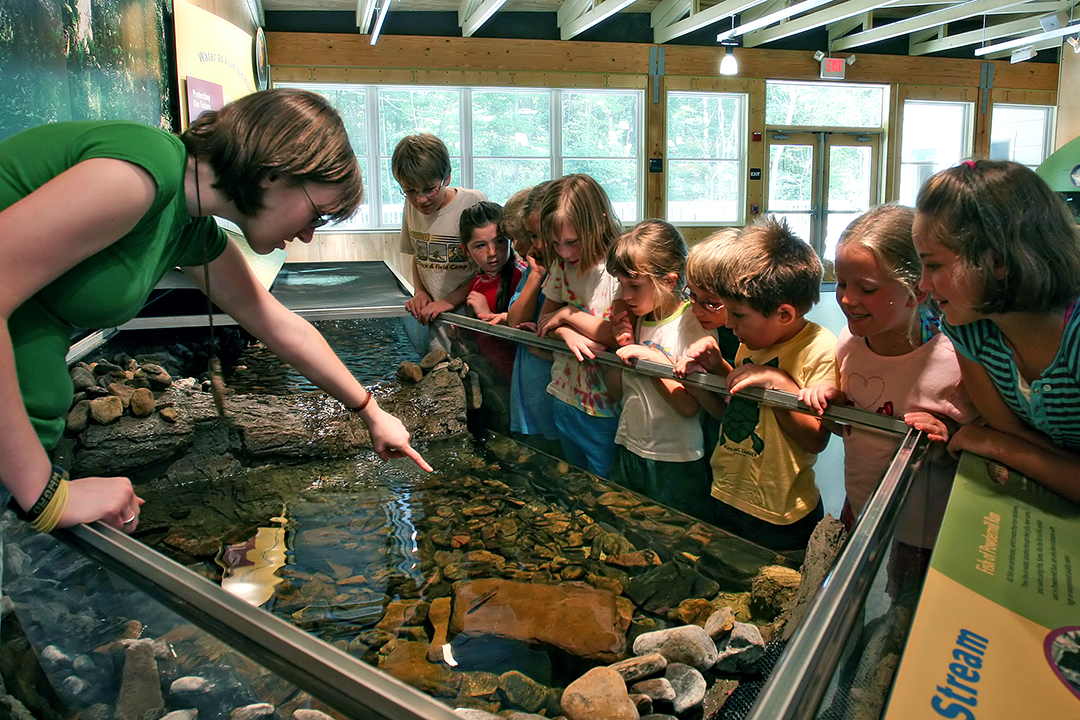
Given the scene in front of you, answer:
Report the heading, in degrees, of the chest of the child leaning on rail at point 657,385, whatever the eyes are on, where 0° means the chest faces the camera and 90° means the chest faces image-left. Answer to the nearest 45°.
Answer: approximately 45°

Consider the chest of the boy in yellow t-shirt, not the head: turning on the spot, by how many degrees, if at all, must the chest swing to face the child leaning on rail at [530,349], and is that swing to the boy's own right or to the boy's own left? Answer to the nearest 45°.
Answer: approximately 90° to the boy's own right

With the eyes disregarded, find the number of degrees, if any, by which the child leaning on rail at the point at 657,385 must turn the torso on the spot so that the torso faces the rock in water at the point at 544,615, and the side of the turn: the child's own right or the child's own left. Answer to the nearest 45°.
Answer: approximately 45° to the child's own left

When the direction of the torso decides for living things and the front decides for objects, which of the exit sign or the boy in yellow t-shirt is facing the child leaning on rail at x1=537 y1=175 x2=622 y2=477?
the exit sign

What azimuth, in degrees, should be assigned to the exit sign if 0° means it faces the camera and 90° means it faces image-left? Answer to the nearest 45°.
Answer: approximately 0°

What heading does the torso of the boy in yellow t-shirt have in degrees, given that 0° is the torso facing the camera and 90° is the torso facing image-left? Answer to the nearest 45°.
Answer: approximately 45°

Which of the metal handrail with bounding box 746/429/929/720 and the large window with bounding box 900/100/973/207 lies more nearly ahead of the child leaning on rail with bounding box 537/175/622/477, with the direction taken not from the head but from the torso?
the metal handrail

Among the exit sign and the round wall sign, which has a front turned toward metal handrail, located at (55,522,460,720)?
the exit sign

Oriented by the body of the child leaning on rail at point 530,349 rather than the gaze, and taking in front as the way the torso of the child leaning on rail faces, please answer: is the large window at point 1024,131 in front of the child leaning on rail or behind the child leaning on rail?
behind

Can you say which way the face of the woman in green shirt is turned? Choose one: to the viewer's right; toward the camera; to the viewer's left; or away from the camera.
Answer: to the viewer's right

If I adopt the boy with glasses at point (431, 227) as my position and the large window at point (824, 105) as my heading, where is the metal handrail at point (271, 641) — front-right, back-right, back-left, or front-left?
back-right

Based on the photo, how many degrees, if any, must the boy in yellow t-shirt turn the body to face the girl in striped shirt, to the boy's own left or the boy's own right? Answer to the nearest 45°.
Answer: approximately 90° to the boy's own left

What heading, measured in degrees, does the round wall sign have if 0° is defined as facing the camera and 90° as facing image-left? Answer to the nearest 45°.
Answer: approximately 270°
